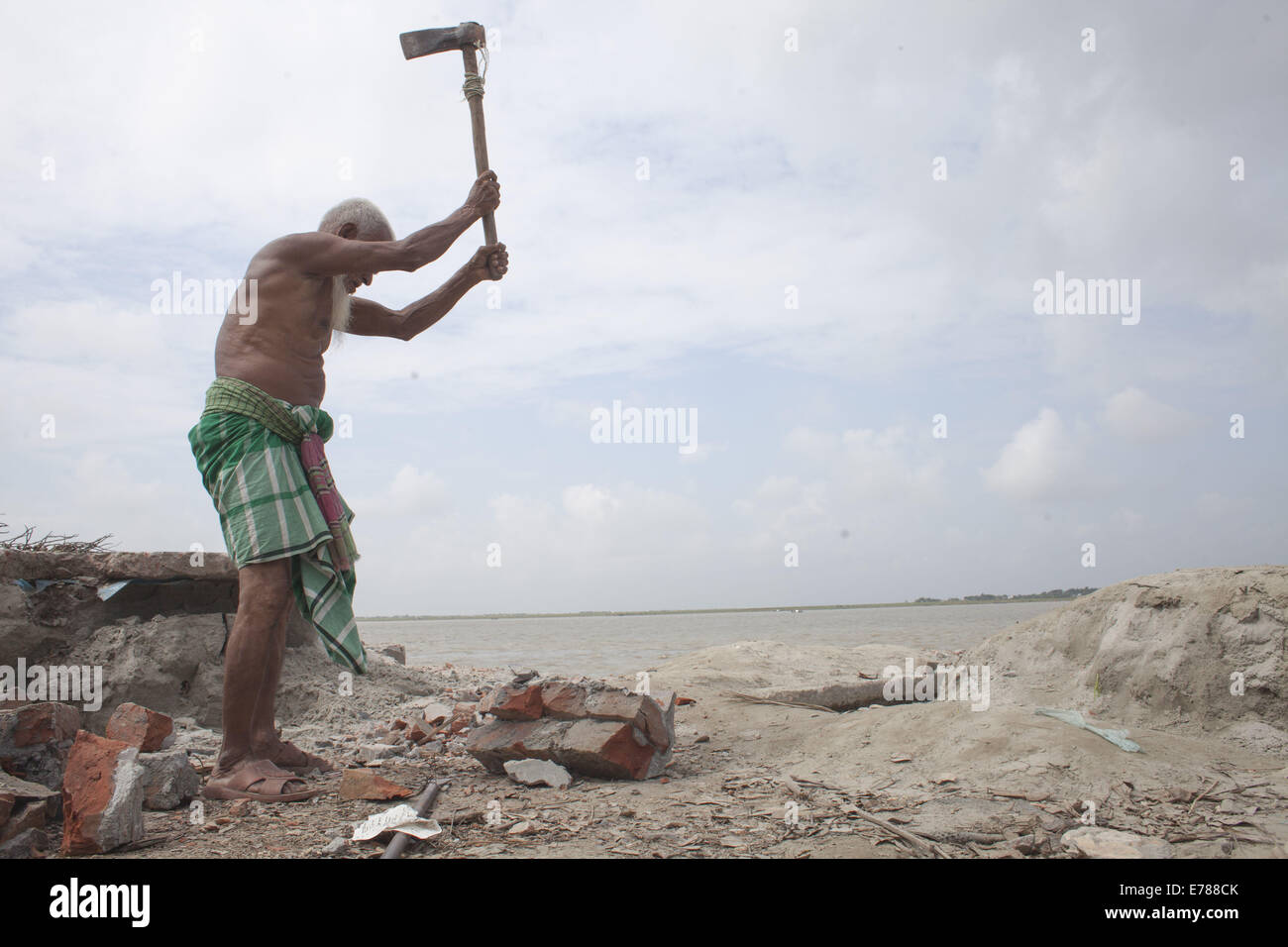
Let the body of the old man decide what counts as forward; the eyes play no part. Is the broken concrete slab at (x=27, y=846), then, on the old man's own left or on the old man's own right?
on the old man's own right

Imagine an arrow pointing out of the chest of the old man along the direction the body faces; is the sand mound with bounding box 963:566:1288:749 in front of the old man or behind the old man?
in front

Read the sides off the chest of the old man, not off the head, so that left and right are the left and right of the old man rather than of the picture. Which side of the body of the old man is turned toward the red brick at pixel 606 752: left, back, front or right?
front

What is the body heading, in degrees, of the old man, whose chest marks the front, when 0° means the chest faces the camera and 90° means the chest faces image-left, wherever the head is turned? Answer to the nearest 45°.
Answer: approximately 270°

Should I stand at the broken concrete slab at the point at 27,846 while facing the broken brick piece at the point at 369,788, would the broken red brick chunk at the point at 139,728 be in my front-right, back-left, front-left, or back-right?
front-left
